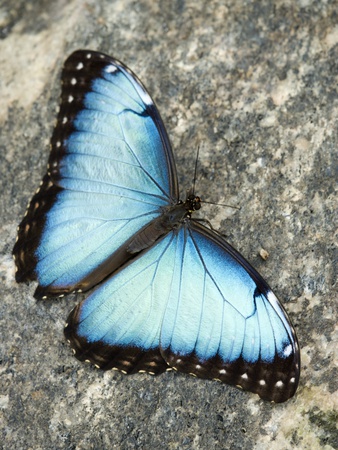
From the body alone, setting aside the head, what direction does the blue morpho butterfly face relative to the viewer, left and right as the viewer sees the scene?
facing away from the viewer and to the right of the viewer
